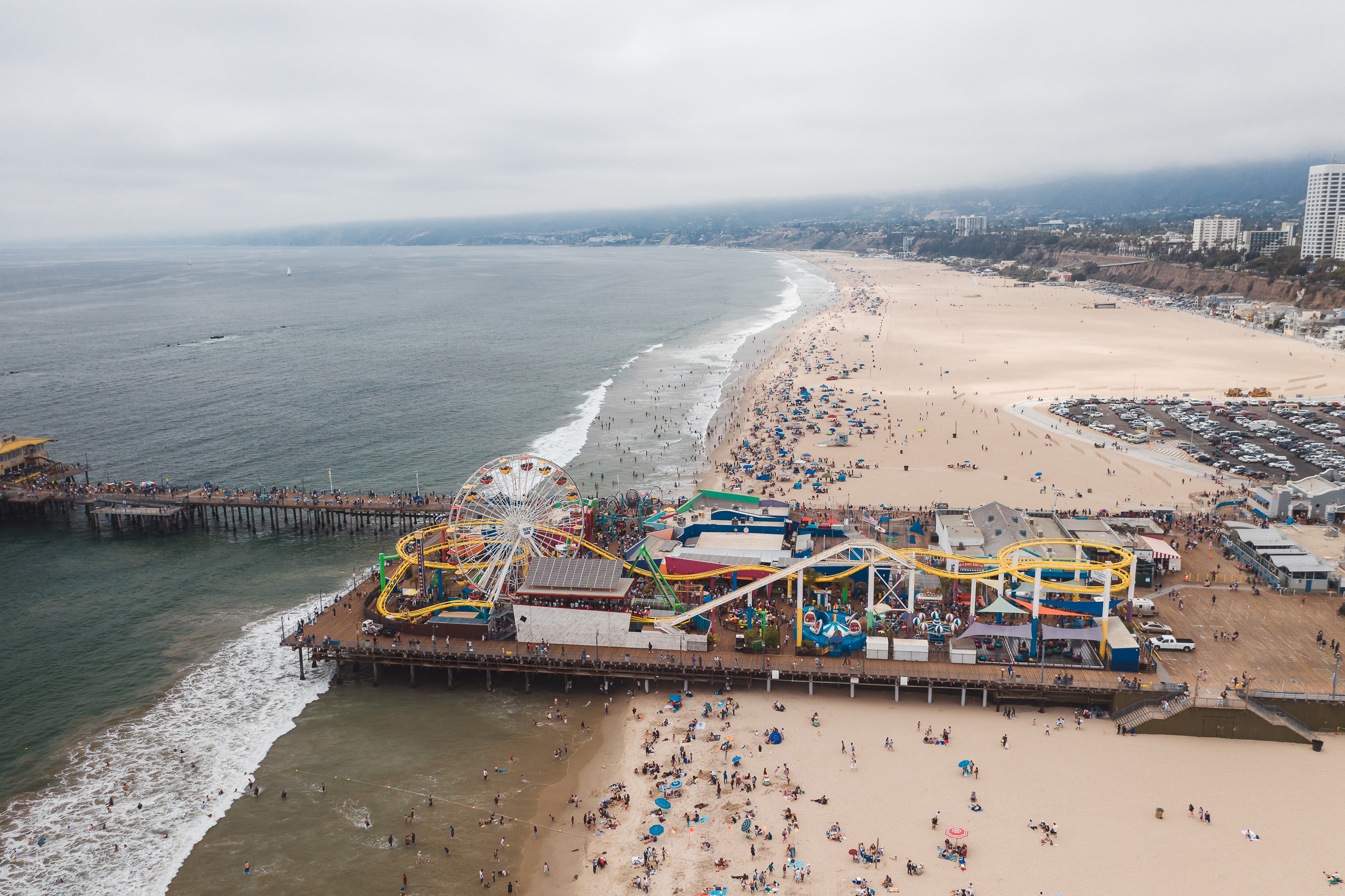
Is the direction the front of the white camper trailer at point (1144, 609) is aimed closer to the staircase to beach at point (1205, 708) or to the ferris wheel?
the staircase to beach

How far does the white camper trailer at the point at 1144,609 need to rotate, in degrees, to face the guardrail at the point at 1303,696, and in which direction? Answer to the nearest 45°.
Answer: approximately 45° to its right

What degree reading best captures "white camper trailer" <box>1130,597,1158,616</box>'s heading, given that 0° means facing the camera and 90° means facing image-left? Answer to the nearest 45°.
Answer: approximately 270°

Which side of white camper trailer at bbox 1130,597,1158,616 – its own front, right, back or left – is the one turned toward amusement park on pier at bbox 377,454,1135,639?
back

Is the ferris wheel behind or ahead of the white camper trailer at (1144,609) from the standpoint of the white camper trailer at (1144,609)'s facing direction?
behind

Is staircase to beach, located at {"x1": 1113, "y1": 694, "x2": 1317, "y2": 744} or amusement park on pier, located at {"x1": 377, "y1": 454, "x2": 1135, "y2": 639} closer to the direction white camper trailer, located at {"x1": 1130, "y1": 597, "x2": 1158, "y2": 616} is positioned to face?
the staircase to beach

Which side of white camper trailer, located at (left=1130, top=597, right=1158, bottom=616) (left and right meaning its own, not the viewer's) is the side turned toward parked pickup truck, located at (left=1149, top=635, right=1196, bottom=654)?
right
